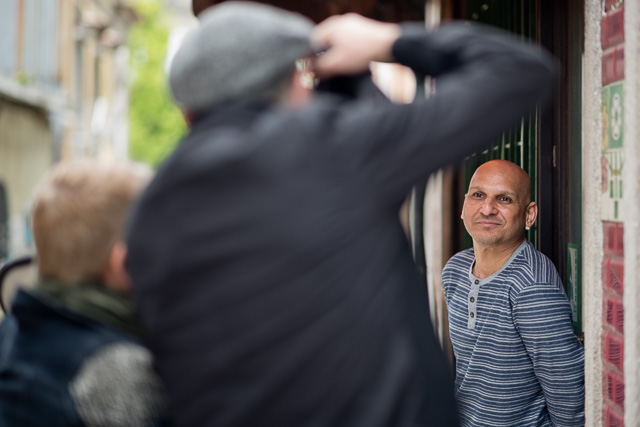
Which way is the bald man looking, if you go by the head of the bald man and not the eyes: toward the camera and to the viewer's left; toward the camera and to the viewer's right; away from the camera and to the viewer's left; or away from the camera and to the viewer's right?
toward the camera and to the viewer's left

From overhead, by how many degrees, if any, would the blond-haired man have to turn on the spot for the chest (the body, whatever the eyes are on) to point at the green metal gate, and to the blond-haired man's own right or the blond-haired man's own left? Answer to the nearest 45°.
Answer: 0° — they already face it

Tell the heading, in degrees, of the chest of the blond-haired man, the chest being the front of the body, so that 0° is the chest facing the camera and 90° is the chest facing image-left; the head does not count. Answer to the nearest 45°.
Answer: approximately 225°

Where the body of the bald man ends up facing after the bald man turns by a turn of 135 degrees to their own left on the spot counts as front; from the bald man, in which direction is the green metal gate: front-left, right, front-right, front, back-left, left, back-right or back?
left

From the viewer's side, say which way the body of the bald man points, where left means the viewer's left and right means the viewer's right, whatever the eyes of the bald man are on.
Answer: facing the viewer and to the left of the viewer

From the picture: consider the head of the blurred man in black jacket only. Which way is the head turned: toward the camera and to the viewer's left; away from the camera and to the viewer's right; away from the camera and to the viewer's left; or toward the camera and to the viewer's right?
away from the camera and to the viewer's right

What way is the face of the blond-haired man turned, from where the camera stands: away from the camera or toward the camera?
away from the camera
